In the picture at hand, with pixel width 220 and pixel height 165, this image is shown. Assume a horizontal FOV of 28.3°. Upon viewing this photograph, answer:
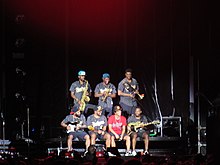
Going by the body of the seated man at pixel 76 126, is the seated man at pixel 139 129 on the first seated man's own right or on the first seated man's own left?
on the first seated man's own left

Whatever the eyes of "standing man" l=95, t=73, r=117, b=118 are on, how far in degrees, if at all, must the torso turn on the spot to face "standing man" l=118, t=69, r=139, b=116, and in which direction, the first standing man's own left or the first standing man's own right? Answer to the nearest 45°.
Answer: approximately 90° to the first standing man's own left

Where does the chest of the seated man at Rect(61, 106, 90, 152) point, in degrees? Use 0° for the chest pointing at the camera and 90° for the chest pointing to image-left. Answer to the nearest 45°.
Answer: approximately 0°

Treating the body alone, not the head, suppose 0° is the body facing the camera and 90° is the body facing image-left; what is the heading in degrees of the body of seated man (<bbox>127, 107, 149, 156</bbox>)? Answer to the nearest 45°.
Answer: approximately 0°

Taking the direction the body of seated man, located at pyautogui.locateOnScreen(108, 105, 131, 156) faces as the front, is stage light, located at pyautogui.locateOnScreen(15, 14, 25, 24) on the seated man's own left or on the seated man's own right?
on the seated man's own right
